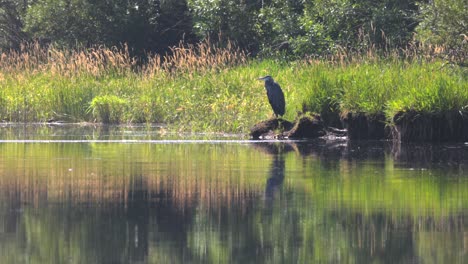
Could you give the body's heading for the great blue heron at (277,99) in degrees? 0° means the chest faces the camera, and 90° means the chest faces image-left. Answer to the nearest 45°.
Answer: approximately 90°
